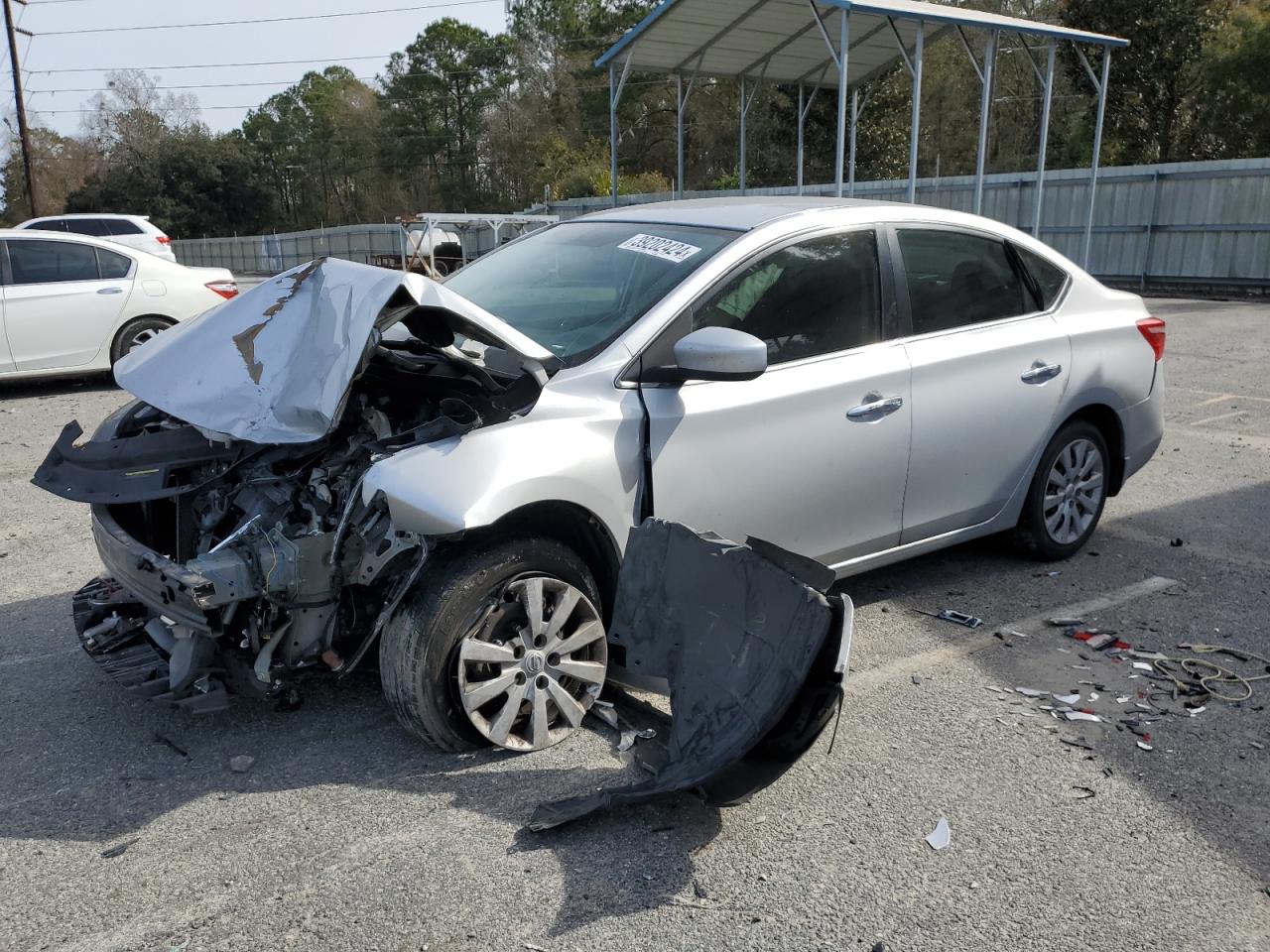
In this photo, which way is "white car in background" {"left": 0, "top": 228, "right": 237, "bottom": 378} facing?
to the viewer's left

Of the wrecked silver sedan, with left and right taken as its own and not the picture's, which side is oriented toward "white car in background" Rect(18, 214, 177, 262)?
right

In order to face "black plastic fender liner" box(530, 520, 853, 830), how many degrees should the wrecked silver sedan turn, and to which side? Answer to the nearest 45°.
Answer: approximately 90° to its left

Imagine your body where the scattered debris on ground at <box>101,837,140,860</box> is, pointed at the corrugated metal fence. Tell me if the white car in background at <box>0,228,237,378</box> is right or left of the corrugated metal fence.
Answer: left

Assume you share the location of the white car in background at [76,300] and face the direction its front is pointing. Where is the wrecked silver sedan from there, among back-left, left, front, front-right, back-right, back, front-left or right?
left

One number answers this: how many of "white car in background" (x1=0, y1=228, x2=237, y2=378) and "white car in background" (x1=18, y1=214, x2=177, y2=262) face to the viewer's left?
2

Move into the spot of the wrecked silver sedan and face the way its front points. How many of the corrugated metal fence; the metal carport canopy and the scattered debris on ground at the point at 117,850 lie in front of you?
1

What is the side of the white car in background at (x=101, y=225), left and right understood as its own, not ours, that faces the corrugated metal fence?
back

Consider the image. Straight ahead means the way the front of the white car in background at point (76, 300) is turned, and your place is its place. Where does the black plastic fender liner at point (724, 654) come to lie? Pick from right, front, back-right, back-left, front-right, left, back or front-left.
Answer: left

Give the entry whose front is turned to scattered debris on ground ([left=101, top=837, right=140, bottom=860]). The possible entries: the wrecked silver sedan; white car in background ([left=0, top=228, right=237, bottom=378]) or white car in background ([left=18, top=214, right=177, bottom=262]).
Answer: the wrecked silver sedan

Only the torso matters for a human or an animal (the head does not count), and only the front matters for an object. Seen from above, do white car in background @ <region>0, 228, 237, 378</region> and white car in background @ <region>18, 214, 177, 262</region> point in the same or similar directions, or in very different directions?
same or similar directions

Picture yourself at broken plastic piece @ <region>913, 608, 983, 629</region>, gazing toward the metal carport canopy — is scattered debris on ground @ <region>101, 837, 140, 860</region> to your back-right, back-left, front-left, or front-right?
back-left

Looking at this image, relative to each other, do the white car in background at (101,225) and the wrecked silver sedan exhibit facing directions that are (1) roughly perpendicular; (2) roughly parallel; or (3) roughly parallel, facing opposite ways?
roughly parallel

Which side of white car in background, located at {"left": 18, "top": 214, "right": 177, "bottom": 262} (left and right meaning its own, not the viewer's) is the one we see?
left

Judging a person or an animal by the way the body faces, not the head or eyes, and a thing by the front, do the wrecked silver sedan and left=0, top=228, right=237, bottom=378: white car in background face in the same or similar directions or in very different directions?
same or similar directions

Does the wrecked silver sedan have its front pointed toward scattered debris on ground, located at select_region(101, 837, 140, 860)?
yes

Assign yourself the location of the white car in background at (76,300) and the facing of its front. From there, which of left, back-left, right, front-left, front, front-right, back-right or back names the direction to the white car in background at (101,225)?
right

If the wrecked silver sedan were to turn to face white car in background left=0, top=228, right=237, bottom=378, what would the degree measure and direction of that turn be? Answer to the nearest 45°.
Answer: approximately 90° to its right
